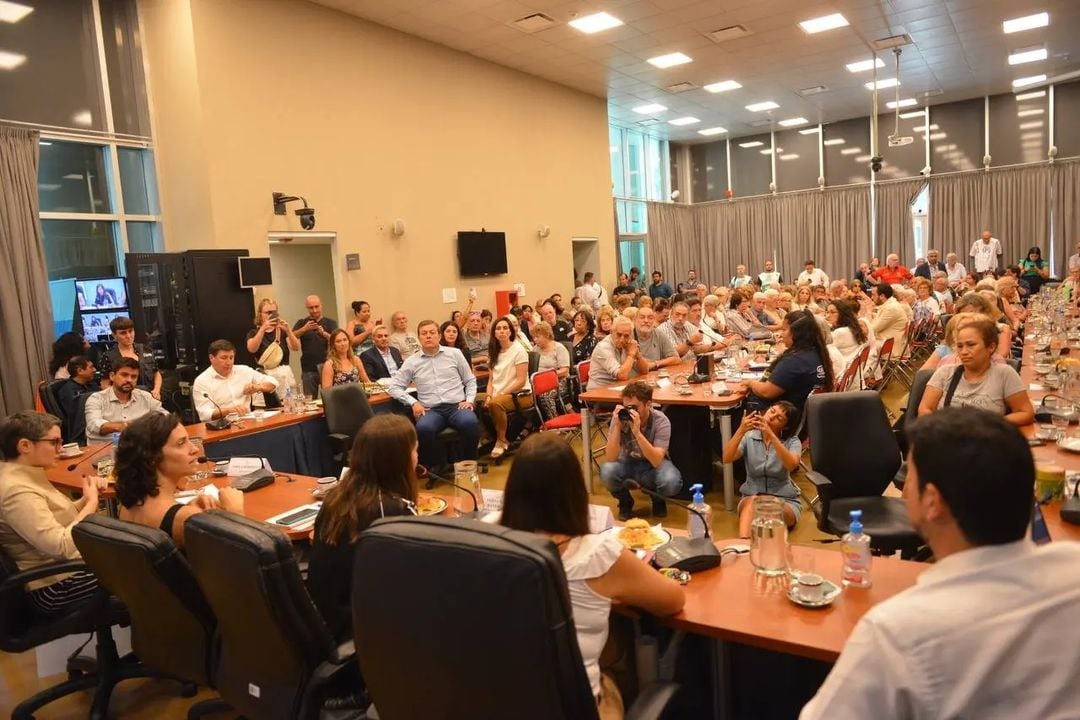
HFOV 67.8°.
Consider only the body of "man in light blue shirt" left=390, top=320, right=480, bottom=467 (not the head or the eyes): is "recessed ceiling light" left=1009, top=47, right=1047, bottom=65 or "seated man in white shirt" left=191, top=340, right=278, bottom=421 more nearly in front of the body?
the seated man in white shirt

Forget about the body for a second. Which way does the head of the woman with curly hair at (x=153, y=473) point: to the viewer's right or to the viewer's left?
to the viewer's right

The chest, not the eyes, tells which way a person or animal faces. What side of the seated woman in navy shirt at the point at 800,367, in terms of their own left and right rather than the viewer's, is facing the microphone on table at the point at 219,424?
front

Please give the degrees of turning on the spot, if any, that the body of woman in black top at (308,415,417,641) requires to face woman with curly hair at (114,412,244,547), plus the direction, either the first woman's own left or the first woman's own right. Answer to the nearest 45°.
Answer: approximately 90° to the first woman's own left

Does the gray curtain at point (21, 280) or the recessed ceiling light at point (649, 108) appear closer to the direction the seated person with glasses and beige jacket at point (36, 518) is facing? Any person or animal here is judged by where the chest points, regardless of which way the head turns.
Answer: the recessed ceiling light

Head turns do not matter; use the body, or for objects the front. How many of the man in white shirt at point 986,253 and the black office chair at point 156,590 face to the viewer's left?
0

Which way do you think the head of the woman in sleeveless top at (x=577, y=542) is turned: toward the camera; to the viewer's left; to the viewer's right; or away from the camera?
away from the camera

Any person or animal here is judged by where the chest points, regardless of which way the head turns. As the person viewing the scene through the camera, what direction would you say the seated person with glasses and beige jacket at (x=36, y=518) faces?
facing to the right of the viewer

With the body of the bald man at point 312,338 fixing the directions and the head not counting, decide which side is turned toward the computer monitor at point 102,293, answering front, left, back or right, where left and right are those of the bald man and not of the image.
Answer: right

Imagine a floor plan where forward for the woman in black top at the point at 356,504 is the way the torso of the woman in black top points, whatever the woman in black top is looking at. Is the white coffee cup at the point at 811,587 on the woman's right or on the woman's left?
on the woman's right

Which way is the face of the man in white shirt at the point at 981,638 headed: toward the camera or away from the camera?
away from the camera

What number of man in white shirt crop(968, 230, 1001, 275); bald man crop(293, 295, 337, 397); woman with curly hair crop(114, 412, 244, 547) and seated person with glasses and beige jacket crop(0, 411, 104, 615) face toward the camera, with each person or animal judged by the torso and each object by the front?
2

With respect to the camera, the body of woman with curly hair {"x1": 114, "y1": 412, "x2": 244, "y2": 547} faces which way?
to the viewer's right
